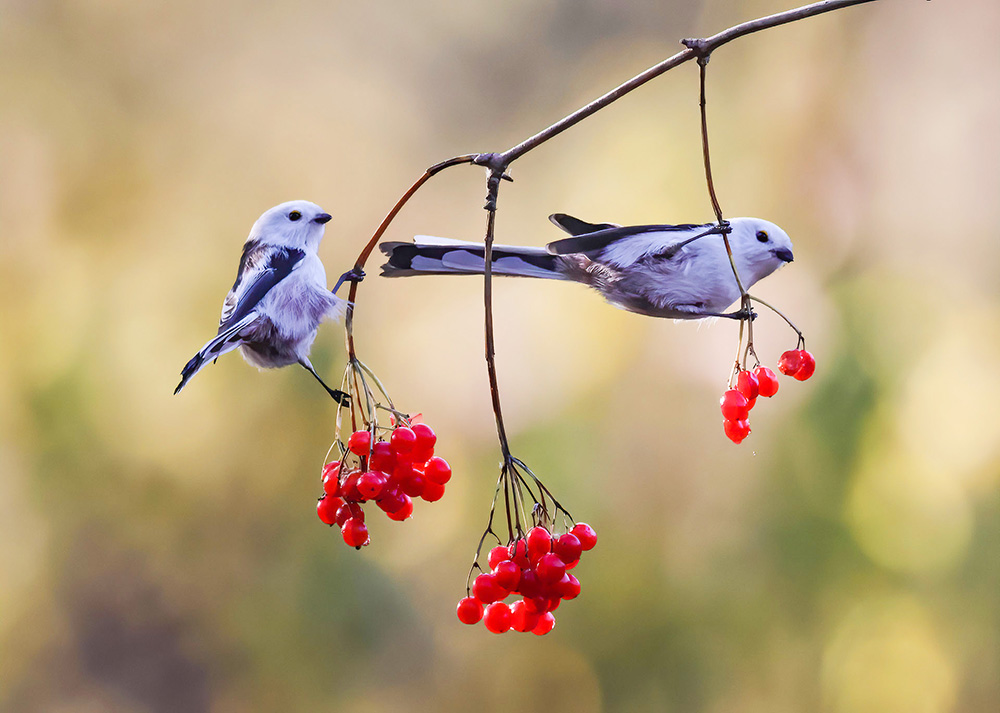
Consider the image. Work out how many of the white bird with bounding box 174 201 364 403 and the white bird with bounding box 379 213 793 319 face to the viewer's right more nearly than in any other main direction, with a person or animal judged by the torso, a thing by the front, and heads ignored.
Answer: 2

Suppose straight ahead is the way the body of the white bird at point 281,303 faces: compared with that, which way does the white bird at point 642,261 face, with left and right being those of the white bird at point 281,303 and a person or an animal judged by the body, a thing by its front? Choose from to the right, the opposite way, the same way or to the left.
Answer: the same way

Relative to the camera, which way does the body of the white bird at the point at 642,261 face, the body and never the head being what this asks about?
to the viewer's right

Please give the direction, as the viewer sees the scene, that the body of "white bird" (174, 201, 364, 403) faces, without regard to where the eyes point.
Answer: to the viewer's right
